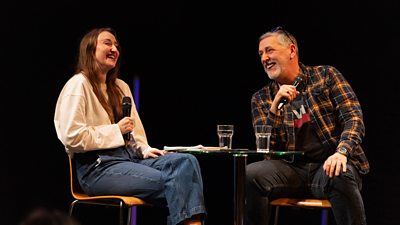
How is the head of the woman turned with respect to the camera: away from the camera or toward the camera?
toward the camera

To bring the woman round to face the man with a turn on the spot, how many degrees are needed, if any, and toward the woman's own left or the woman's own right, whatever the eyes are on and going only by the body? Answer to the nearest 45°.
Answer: approximately 45° to the woman's own left

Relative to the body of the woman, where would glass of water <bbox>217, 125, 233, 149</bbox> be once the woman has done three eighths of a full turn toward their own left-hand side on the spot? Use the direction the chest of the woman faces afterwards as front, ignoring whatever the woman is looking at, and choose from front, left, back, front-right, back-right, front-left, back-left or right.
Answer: right

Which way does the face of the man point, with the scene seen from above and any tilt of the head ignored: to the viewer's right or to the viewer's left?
to the viewer's left

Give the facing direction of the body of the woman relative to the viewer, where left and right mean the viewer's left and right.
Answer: facing the viewer and to the right of the viewer
